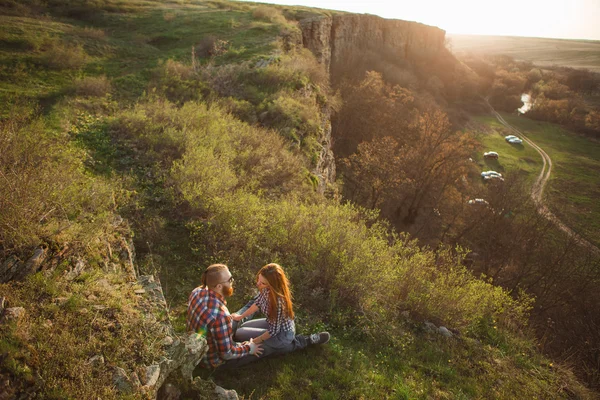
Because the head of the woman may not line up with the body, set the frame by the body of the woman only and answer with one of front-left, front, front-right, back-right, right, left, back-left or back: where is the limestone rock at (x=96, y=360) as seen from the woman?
front-left

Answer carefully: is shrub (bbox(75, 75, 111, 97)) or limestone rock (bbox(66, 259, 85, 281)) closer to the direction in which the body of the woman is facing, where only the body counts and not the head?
the limestone rock

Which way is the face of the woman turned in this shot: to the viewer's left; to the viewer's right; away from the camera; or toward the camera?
to the viewer's left

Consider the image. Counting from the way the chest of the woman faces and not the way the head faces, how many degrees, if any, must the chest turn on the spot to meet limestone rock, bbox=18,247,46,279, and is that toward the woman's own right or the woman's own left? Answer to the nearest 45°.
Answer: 0° — they already face it

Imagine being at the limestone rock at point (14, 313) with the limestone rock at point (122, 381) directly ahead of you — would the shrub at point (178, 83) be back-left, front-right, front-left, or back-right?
back-left

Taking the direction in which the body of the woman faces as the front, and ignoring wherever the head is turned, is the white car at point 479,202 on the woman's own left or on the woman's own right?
on the woman's own right

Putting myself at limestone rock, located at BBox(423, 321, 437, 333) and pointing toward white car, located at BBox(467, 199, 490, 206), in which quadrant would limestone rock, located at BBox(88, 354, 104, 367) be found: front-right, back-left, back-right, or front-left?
back-left

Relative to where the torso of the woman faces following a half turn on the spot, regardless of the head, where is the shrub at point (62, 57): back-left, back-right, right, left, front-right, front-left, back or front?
back-left

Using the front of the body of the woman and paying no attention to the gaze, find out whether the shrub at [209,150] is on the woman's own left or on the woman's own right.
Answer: on the woman's own right

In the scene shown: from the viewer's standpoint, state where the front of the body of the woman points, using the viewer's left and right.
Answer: facing to the left of the viewer

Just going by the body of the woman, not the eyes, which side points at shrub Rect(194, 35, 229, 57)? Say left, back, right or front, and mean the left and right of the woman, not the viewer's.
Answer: right

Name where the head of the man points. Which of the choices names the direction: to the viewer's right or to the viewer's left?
to the viewer's right

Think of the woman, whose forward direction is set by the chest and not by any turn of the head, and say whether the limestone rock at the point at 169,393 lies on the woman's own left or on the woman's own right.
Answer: on the woman's own left
